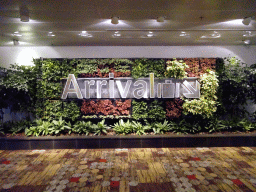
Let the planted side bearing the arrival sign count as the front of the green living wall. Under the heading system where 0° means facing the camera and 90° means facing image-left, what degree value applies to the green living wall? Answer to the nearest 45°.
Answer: approximately 0°
